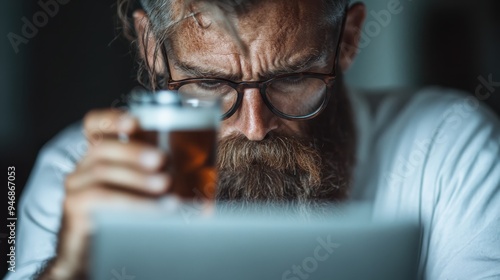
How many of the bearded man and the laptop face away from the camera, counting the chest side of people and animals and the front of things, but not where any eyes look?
1

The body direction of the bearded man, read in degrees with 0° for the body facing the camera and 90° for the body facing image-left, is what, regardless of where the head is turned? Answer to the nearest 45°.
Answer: approximately 0°

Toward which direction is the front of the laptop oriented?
away from the camera

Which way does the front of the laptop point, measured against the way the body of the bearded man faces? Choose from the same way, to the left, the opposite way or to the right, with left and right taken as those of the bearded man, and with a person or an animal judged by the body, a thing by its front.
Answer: the opposite way

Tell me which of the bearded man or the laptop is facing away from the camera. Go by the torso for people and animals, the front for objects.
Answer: the laptop
